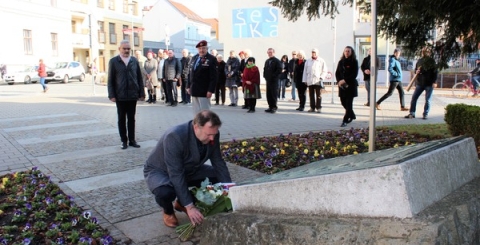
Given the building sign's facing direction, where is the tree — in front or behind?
in front

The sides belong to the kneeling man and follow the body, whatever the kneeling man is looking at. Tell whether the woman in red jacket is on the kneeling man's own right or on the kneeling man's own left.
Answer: on the kneeling man's own left

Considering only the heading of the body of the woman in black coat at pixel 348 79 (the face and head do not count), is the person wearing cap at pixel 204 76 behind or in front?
in front

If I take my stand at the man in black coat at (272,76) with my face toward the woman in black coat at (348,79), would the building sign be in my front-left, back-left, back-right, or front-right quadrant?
back-left

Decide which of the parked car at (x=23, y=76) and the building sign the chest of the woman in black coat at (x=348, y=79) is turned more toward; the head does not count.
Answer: the parked car

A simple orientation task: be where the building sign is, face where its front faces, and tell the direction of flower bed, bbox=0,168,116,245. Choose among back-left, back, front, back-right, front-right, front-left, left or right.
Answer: front

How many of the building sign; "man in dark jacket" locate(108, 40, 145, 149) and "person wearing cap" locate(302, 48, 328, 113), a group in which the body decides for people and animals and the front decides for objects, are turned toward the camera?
3

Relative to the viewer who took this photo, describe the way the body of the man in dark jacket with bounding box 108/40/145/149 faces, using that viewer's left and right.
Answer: facing the viewer

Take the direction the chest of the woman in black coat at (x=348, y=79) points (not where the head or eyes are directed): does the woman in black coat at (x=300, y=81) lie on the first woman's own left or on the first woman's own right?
on the first woman's own right

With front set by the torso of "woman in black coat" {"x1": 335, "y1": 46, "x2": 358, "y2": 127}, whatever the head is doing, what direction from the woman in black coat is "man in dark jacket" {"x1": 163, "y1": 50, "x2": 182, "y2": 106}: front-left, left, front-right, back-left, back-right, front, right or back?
right

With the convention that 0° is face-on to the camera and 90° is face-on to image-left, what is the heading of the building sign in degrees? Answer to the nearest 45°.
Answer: approximately 0°

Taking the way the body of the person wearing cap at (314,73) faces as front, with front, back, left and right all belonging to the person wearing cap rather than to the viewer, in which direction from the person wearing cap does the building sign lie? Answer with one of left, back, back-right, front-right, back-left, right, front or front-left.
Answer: back

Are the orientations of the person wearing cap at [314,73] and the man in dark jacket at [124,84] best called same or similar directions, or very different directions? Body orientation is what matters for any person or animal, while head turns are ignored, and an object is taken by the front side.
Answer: same or similar directions

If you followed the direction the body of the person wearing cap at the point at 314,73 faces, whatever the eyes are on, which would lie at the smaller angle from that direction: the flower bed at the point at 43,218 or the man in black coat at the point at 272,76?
the flower bed
